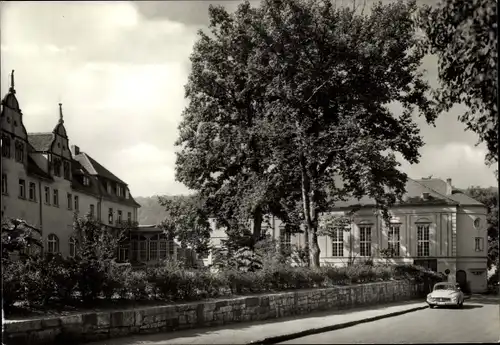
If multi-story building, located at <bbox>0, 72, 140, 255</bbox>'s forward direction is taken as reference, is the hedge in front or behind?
in front

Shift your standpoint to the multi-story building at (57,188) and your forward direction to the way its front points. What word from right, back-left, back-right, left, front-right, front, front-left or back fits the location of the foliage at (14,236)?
front-right

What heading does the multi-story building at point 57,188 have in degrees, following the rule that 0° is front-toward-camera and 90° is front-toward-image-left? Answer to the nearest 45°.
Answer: approximately 315°

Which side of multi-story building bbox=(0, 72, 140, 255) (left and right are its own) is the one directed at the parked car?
front

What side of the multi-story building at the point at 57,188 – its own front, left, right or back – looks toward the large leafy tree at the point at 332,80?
front
